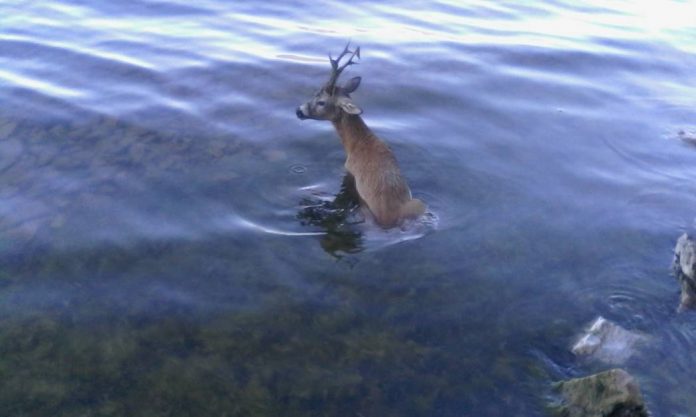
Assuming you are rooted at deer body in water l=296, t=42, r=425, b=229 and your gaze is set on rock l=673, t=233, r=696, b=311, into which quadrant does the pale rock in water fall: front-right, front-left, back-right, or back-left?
front-right

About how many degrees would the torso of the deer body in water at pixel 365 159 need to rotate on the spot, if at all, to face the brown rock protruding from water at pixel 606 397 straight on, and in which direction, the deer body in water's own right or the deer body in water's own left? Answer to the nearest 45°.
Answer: approximately 180°

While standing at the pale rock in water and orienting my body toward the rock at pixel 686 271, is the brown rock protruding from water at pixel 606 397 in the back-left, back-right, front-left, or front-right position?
back-right

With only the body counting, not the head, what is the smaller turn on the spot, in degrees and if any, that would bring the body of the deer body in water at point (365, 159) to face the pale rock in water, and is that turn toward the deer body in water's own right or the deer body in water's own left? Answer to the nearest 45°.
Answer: approximately 180°

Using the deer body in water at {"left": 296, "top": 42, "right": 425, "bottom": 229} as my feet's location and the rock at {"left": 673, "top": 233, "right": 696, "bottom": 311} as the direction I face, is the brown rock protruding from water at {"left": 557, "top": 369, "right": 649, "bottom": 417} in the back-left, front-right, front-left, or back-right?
front-right

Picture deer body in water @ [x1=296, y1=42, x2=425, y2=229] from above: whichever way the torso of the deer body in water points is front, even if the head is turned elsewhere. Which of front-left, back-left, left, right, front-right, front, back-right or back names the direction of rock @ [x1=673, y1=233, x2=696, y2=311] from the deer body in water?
back

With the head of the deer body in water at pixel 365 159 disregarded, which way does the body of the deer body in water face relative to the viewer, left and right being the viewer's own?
facing away from the viewer and to the left of the viewer
